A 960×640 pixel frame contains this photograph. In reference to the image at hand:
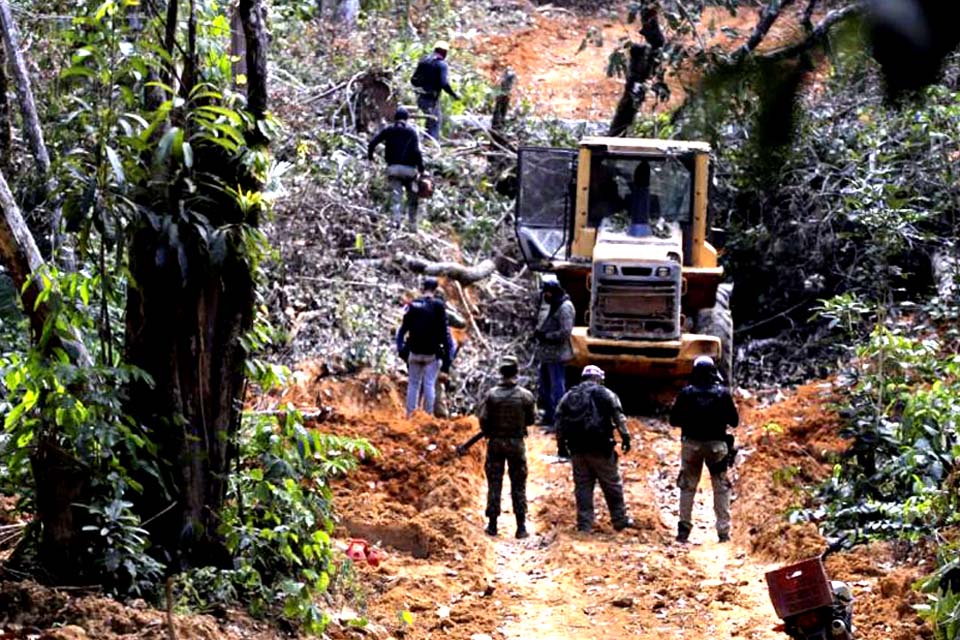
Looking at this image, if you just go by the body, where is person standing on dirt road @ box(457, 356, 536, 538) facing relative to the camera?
away from the camera

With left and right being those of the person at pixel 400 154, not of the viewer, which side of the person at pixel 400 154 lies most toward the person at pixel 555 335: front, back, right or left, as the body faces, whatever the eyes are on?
back

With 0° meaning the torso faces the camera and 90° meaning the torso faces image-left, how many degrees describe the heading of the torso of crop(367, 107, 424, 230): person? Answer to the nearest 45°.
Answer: approximately 180°

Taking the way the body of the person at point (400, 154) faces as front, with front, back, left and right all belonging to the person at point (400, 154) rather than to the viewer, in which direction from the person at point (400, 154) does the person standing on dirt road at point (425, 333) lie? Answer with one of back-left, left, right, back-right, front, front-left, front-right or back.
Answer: back

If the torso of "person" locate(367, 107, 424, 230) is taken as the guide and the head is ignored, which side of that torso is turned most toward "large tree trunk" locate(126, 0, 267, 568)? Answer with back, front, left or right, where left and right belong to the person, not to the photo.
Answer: back

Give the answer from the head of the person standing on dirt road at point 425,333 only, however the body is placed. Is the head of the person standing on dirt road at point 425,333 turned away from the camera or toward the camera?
away from the camera

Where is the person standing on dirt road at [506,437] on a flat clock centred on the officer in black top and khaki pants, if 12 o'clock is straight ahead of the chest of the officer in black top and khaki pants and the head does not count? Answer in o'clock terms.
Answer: The person standing on dirt road is roughly at 9 o'clock from the officer in black top and khaki pants.

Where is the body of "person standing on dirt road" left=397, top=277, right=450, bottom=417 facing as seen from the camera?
away from the camera

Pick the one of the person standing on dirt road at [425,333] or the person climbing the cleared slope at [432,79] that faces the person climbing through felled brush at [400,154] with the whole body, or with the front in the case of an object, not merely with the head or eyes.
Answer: the person standing on dirt road at [425,333]

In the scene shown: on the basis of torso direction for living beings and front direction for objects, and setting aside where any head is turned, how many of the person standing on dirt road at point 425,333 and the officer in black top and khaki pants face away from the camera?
2
